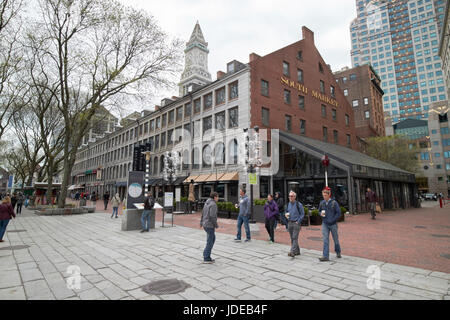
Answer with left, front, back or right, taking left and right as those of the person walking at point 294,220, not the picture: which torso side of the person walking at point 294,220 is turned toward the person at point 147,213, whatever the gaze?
right

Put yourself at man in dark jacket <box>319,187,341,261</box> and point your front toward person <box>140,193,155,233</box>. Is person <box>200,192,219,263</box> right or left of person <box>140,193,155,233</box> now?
left

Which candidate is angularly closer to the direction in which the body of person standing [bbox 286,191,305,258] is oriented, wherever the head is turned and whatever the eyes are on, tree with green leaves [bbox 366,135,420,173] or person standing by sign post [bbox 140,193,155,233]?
the person standing by sign post

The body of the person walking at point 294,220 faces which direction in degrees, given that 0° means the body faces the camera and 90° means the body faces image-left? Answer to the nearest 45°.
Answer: approximately 45°
